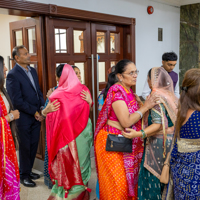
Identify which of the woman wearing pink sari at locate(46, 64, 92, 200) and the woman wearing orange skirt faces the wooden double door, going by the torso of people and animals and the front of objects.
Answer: the woman wearing pink sari

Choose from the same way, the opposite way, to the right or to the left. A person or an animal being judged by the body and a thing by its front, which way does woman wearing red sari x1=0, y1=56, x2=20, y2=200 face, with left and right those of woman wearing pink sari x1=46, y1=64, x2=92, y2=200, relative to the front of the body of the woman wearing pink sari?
to the right

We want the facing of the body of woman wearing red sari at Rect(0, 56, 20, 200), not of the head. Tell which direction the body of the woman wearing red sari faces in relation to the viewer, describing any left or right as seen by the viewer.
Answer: facing to the right of the viewer

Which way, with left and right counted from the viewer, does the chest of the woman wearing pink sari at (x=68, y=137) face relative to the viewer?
facing away from the viewer

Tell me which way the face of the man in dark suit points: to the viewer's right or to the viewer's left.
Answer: to the viewer's right

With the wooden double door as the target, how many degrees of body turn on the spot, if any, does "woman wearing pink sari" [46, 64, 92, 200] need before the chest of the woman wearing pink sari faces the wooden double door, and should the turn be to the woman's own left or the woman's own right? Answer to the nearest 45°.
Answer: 0° — they already face it
